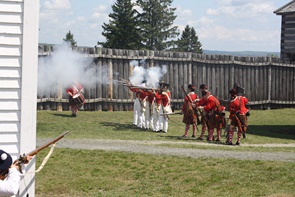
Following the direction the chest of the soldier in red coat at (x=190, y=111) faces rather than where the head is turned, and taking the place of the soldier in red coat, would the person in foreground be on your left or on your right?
on your left

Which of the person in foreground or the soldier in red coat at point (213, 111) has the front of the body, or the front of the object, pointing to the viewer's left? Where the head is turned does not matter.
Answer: the soldier in red coat

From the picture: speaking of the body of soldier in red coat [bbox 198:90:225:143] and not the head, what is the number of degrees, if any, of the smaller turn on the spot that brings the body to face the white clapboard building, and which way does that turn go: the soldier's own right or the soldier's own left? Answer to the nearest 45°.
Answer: approximately 90° to the soldier's own left

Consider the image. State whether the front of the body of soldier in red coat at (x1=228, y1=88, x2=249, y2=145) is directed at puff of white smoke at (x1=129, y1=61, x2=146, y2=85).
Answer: yes

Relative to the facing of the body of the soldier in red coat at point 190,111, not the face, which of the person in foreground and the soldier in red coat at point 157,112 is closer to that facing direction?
the soldier in red coat

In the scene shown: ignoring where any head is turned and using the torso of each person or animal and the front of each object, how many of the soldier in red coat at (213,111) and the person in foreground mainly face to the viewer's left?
1

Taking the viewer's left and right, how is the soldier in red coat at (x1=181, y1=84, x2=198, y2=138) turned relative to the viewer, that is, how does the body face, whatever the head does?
facing away from the viewer and to the left of the viewer

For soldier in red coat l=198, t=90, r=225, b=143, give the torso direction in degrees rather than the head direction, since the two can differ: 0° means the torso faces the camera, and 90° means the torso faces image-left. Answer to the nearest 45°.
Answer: approximately 90°

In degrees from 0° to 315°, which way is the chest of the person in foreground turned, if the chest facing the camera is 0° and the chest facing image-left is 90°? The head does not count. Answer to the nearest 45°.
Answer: approximately 225°

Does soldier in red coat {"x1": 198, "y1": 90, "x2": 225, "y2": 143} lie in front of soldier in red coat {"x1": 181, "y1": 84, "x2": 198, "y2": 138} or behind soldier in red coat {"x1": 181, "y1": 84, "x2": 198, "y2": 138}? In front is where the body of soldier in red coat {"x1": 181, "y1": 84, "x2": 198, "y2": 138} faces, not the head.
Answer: behind

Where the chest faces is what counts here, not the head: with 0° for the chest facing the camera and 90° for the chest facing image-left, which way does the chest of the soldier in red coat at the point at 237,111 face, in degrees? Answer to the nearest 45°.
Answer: approximately 135°
